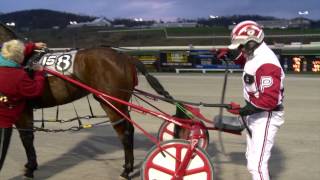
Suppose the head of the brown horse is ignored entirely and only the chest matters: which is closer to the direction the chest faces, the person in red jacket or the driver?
the person in red jacket

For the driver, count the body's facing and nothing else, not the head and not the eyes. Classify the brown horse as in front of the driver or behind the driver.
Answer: in front

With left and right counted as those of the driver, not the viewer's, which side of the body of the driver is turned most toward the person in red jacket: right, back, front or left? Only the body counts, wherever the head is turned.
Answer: front

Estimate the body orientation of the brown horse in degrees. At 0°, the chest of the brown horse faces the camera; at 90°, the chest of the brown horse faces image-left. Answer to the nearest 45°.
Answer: approximately 90°

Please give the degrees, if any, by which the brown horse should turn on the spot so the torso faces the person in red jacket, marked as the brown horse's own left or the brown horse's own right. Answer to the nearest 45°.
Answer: approximately 45° to the brown horse's own left

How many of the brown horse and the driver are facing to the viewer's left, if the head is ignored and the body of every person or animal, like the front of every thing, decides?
2

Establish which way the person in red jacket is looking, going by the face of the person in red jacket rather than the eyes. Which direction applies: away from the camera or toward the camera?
away from the camera

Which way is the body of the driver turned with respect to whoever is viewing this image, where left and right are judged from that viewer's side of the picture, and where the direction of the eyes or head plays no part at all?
facing to the left of the viewer
